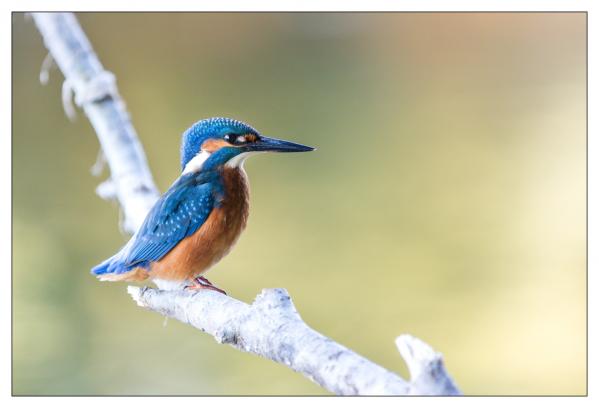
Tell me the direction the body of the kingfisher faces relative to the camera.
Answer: to the viewer's right
